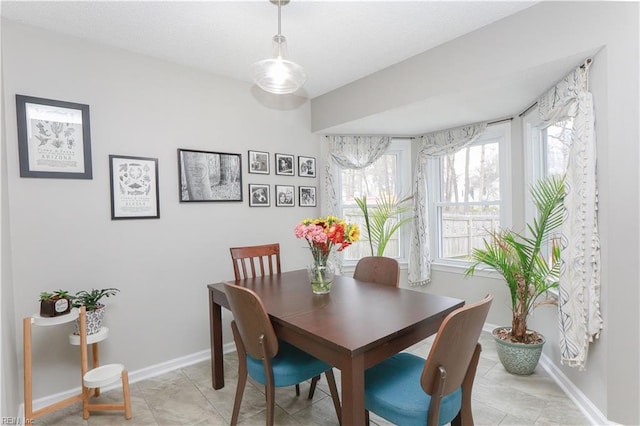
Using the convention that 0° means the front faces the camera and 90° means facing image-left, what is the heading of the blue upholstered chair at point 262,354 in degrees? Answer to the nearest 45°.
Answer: approximately 225°

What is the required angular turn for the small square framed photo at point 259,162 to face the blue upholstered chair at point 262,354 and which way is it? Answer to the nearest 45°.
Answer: approximately 45° to its right

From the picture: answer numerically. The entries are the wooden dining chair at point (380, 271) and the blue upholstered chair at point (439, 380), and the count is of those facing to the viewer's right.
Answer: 0

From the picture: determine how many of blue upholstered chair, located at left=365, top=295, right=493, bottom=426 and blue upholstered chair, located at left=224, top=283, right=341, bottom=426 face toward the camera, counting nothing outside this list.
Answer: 0

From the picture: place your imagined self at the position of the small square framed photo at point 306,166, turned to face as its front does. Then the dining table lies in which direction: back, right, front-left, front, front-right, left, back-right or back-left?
front-right

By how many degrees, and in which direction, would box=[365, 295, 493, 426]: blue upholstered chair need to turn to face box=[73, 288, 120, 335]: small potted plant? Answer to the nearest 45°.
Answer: approximately 45° to its left

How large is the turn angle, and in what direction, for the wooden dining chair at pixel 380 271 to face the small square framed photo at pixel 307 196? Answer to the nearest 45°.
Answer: approximately 90° to its right

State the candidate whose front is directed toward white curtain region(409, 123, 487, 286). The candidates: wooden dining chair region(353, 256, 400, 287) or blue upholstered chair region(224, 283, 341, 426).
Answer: the blue upholstered chair

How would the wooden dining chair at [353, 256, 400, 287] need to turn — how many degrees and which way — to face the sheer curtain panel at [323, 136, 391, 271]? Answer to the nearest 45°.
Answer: approximately 135° to its right
